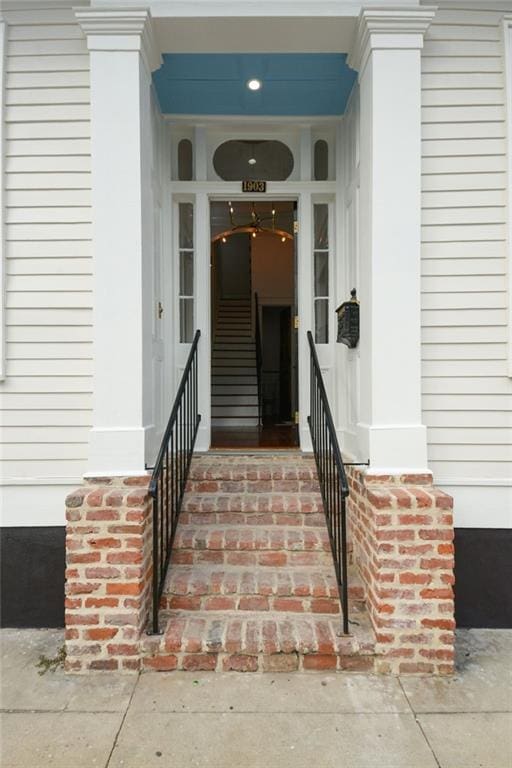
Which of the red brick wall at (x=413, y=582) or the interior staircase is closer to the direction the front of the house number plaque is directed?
the red brick wall

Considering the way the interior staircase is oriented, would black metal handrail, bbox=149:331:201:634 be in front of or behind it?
in front

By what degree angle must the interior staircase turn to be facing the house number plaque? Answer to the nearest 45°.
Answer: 0° — it already faces it

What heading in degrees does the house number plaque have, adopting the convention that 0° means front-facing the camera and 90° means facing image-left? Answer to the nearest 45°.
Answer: approximately 0°

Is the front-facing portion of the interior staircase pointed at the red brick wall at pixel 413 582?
yes

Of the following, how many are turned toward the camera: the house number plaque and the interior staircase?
2

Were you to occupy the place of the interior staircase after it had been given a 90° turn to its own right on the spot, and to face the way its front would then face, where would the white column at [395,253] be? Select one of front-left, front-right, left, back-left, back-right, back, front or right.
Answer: left

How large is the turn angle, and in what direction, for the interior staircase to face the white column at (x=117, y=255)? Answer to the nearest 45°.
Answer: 0° — it already faces it

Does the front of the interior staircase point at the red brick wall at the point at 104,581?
yes

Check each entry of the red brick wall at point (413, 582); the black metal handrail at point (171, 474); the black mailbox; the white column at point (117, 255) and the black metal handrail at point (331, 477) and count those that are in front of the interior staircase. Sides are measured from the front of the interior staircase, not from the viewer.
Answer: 5

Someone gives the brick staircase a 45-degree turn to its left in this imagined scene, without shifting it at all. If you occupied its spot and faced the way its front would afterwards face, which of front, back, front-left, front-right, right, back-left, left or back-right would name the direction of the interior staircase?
back-left
